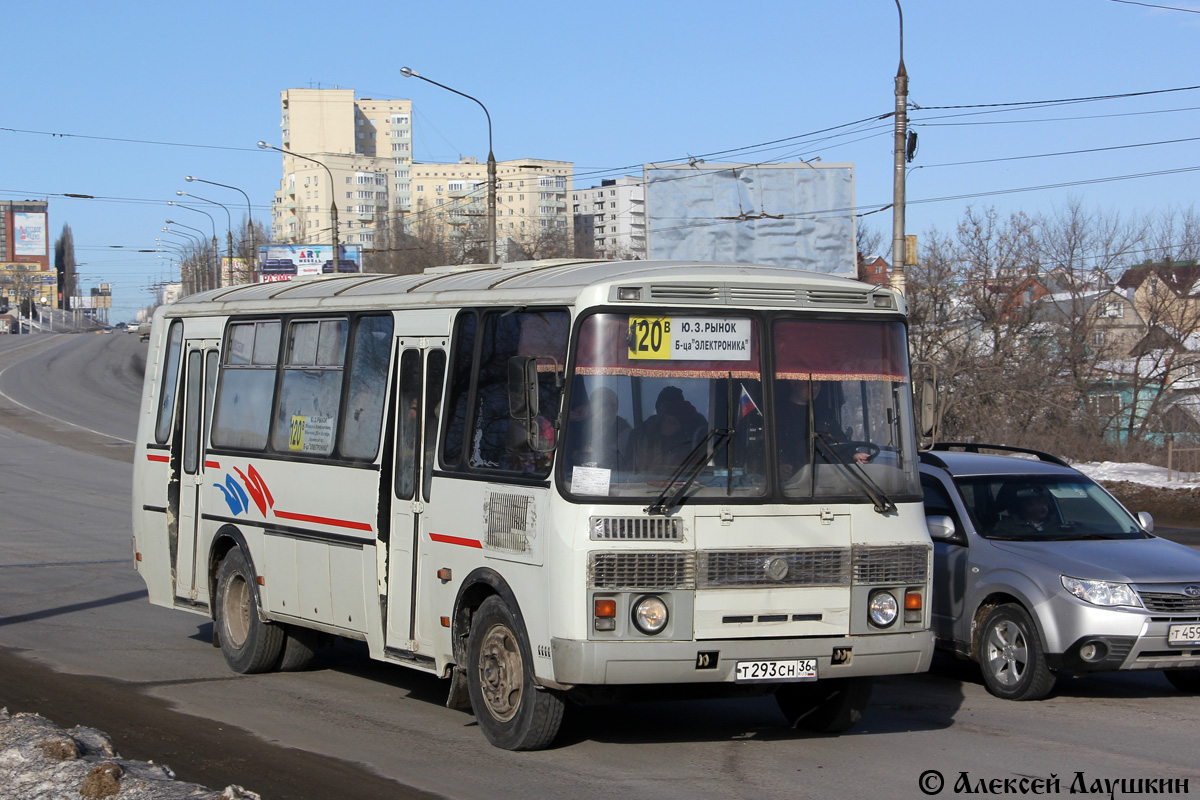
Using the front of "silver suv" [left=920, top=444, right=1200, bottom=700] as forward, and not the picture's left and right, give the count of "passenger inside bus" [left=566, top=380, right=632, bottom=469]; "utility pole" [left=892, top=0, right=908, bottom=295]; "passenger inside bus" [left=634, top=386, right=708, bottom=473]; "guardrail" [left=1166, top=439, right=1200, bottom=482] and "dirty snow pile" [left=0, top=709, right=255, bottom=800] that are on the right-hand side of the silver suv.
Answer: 3

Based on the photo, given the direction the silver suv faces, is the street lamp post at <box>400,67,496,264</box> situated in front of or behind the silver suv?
behind

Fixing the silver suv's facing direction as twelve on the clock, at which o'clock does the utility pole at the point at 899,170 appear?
The utility pole is roughly at 7 o'clock from the silver suv.

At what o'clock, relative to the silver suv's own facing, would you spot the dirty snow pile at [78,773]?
The dirty snow pile is roughly at 3 o'clock from the silver suv.

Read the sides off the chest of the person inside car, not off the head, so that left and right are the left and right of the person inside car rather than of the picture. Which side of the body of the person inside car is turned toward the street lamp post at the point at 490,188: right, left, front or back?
back

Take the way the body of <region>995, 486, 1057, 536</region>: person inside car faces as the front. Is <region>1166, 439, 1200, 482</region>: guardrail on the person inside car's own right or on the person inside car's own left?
on the person inside car's own left

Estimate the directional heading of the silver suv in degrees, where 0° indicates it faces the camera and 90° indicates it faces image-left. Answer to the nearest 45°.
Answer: approximately 315°

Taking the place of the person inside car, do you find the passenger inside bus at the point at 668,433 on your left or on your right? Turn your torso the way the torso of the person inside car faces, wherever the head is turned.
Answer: on your right

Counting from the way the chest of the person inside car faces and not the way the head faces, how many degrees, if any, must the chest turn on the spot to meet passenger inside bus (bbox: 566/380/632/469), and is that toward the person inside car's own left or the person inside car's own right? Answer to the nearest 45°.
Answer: approximately 90° to the person inside car's own right

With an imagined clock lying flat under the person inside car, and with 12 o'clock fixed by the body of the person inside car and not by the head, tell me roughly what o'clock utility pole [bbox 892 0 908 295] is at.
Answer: The utility pole is roughly at 7 o'clock from the person inside car.

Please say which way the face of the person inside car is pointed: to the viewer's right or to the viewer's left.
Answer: to the viewer's right
